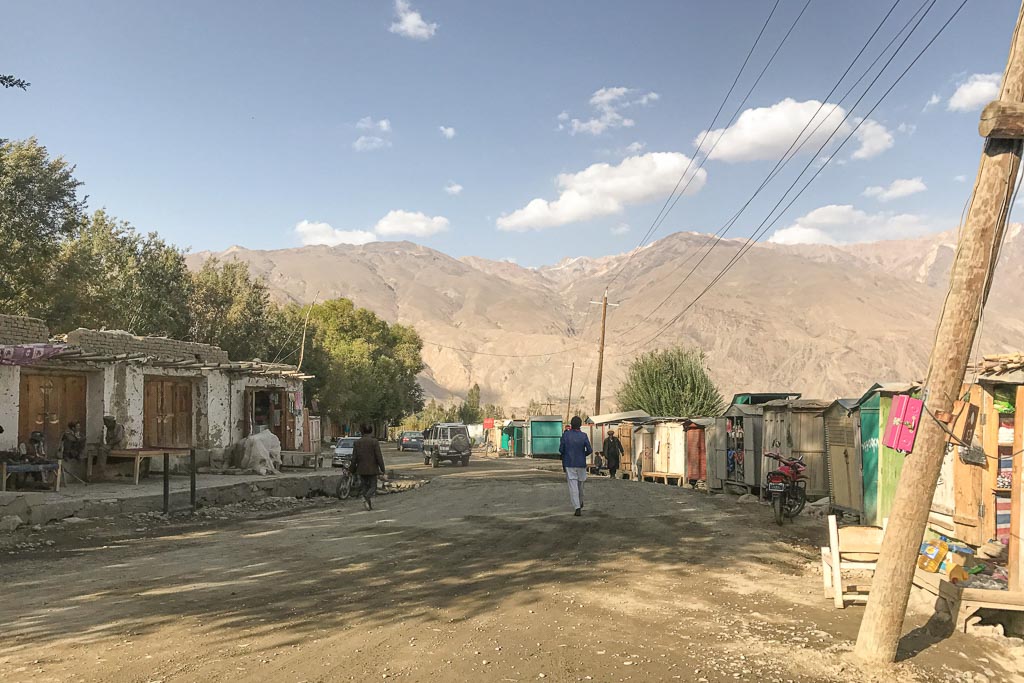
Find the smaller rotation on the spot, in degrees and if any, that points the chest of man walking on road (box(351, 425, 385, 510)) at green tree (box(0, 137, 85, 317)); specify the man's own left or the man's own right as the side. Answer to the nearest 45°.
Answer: approximately 45° to the man's own left

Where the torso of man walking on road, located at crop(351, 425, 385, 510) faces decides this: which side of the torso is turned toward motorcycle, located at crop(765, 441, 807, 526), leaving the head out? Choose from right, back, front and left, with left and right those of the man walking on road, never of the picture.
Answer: right

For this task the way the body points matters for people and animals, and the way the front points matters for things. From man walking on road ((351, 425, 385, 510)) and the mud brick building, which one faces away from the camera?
the man walking on road

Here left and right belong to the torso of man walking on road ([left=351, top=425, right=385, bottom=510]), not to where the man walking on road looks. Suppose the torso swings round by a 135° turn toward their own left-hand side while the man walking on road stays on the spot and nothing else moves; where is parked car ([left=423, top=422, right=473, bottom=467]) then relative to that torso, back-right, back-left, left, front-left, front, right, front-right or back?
back-right

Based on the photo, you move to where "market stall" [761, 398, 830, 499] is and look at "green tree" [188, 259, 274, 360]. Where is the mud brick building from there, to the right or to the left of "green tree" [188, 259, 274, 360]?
left

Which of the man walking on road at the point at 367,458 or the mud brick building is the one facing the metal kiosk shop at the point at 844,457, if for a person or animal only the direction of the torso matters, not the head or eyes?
the mud brick building

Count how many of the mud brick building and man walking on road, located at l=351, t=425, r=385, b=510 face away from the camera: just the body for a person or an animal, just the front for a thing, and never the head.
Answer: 1

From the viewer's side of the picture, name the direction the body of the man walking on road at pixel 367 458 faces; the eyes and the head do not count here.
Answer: away from the camera

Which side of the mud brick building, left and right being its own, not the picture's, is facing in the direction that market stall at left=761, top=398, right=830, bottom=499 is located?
front

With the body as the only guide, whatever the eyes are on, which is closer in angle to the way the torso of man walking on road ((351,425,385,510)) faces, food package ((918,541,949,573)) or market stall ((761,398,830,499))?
the market stall
